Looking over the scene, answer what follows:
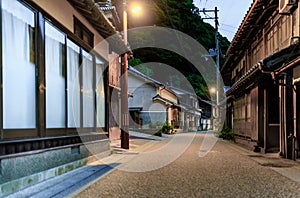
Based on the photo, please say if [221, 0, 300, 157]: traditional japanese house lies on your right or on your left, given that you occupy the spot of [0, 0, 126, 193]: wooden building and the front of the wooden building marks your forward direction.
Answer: on your left

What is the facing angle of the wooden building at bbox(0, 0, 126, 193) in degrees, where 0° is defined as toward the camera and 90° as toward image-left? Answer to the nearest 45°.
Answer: approximately 315°

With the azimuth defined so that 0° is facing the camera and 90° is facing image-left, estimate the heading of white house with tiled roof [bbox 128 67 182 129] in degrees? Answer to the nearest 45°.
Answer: approximately 315°

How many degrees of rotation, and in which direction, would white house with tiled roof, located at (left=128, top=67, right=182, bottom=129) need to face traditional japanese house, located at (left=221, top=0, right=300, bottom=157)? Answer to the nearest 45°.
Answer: approximately 45° to its right
